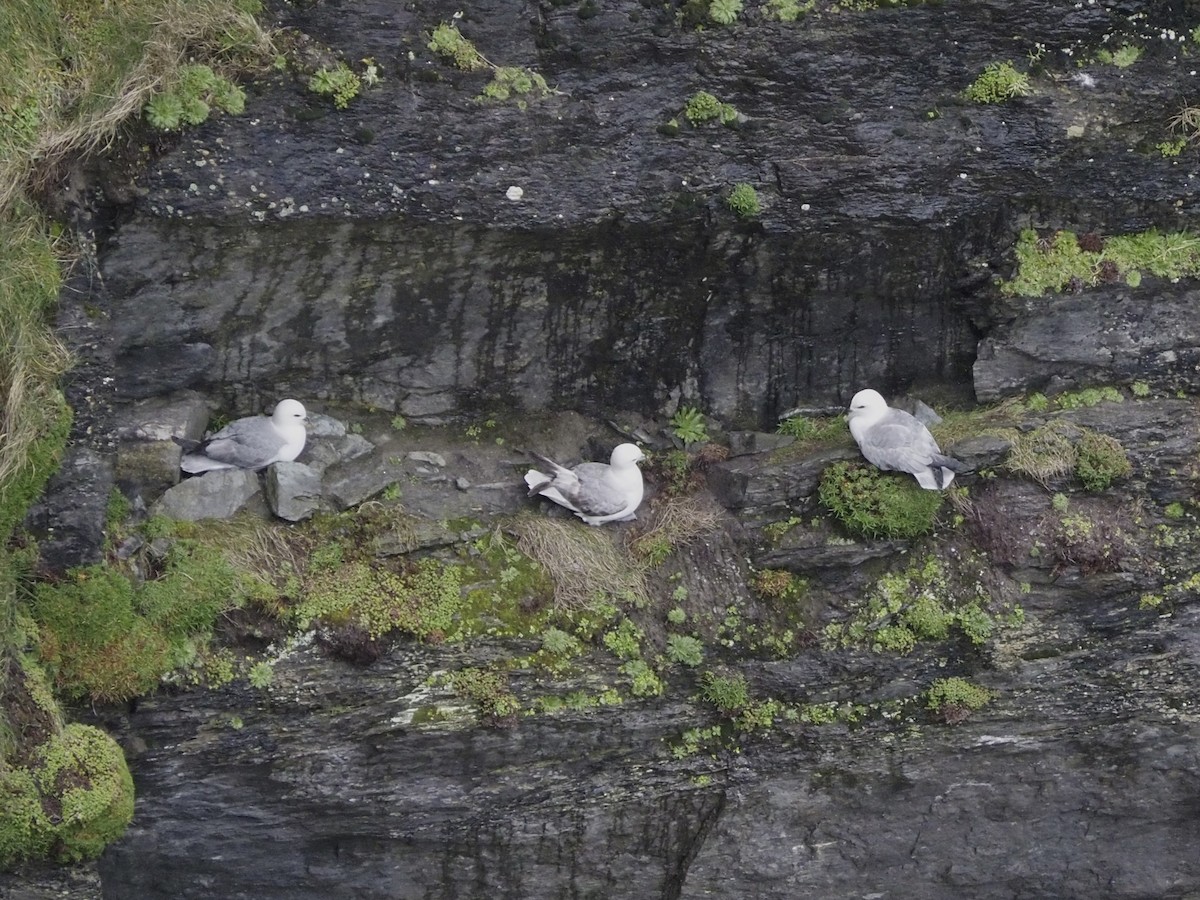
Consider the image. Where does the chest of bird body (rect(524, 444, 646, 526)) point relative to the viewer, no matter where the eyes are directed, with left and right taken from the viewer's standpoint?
facing to the right of the viewer

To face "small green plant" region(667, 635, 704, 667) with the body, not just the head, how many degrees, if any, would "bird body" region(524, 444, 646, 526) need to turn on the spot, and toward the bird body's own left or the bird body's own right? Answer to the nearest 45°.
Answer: approximately 45° to the bird body's own right

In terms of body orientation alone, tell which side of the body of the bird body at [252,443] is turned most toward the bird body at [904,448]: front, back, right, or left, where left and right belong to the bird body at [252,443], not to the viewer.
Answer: front

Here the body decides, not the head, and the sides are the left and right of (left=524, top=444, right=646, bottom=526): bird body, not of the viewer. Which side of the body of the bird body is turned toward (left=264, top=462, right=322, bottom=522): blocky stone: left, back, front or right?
back

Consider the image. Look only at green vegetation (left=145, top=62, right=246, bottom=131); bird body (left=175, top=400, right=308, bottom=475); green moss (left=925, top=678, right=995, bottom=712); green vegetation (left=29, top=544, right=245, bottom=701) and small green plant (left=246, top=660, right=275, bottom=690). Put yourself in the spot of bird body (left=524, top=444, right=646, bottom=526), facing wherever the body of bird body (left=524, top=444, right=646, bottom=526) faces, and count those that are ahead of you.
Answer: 1

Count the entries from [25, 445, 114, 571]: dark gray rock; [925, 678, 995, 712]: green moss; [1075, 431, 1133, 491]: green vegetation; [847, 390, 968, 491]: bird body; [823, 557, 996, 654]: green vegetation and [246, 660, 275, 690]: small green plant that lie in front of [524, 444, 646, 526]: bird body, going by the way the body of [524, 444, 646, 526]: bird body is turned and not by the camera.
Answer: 4

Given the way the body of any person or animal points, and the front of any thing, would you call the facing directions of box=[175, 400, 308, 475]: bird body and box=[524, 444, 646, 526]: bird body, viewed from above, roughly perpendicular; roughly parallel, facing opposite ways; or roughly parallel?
roughly parallel

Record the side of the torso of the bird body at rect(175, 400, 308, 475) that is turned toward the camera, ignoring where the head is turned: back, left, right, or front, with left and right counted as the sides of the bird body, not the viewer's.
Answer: right

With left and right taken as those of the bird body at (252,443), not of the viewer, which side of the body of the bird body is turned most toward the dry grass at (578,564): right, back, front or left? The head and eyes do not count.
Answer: front

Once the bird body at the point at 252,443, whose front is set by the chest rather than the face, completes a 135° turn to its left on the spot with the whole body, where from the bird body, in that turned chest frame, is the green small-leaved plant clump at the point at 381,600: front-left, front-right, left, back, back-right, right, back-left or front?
back

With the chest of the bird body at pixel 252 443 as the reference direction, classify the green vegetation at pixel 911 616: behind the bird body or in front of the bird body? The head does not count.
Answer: in front

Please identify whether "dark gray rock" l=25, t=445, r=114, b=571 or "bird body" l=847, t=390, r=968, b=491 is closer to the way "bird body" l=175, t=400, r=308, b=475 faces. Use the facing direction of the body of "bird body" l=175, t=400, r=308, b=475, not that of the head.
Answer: the bird body

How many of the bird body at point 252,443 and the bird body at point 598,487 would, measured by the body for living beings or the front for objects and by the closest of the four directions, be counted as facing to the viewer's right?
2

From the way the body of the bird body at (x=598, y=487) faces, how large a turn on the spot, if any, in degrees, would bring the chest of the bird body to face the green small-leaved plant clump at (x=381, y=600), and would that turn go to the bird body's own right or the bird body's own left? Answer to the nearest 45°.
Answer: approximately 135° to the bird body's own right
